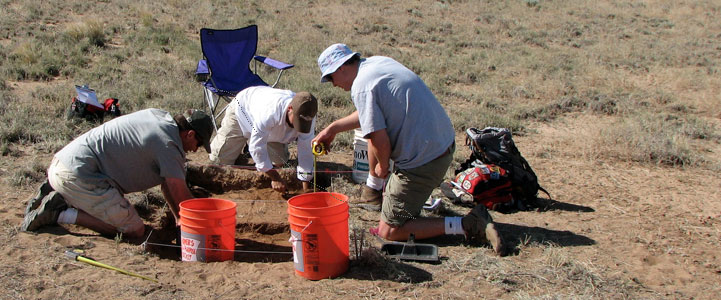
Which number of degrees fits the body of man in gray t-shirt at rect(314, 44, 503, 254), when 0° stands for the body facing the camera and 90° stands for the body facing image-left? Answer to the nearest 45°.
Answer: approximately 90°

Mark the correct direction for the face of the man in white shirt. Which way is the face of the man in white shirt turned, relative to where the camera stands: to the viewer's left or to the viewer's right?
to the viewer's right

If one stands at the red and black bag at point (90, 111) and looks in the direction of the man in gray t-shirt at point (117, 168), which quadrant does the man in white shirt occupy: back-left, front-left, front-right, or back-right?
front-left

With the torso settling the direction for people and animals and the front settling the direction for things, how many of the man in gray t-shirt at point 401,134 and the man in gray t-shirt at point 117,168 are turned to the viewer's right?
1

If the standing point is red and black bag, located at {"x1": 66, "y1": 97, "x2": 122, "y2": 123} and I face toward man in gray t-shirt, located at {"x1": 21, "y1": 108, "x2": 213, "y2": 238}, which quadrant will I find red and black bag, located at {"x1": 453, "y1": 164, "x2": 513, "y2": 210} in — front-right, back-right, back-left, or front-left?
front-left

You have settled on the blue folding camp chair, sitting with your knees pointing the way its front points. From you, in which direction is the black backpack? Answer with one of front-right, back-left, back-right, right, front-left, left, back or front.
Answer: front

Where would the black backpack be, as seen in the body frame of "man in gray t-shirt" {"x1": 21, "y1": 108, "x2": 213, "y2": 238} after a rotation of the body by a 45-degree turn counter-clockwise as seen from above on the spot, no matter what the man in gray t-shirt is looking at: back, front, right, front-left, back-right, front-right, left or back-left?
front-right

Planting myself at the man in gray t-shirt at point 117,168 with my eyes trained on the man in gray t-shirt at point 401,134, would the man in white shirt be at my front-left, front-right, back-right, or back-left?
front-left

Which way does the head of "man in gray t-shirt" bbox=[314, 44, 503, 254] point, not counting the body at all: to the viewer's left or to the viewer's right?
to the viewer's left

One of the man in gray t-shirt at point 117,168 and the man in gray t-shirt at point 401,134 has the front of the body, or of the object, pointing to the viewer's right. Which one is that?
the man in gray t-shirt at point 117,168

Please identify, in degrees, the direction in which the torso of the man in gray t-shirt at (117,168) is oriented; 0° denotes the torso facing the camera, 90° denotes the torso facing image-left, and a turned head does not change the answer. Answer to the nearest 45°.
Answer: approximately 270°

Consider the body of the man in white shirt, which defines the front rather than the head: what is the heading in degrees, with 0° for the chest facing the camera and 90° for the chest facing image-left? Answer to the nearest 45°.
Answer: approximately 315°

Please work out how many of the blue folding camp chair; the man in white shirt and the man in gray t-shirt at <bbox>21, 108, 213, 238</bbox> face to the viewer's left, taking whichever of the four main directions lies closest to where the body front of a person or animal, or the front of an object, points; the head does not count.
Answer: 0

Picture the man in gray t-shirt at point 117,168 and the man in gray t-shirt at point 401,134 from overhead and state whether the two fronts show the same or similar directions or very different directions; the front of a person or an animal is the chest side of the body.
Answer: very different directions

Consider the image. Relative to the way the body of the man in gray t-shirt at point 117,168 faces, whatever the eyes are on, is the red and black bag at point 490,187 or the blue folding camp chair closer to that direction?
the red and black bag

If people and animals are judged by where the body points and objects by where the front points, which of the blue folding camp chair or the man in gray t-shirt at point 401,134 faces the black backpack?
the blue folding camp chair

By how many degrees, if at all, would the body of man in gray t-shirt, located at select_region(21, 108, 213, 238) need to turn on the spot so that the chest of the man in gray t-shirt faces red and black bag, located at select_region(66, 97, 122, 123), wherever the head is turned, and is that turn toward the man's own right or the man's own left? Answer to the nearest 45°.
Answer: approximately 90° to the man's own left
